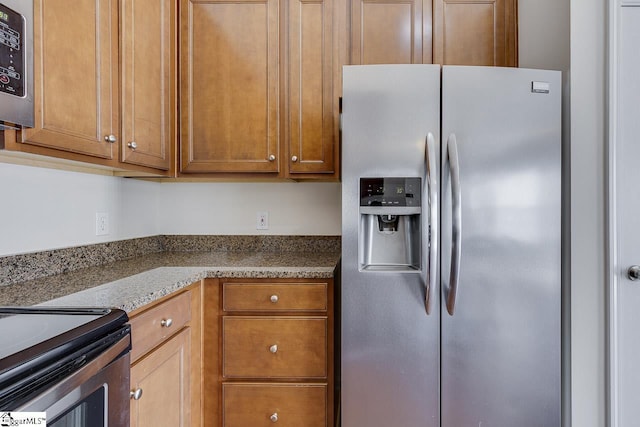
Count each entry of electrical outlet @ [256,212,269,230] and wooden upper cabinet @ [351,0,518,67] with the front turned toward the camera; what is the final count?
2

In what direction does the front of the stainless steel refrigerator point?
toward the camera

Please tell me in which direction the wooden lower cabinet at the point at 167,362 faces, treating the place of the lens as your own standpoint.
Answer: facing the viewer and to the right of the viewer

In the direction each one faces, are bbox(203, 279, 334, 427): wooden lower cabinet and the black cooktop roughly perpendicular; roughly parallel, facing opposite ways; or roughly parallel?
roughly perpendicular

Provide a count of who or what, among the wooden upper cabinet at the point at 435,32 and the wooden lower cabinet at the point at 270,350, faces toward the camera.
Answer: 2

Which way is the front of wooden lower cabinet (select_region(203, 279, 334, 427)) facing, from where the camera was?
facing the viewer

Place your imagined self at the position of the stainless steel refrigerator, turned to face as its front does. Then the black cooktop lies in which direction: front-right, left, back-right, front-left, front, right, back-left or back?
front-right

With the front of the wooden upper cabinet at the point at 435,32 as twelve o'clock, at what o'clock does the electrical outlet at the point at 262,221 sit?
The electrical outlet is roughly at 3 o'clock from the wooden upper cabinet.

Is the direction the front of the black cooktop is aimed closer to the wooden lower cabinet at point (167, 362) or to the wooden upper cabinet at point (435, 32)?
the wooden upper cabinet

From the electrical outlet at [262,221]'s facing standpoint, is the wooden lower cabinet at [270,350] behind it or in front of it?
in front
